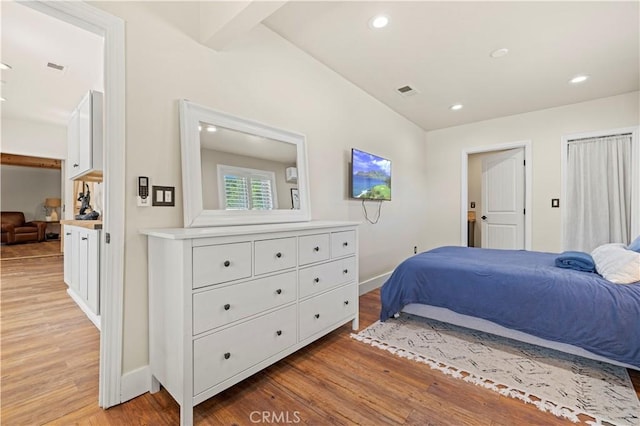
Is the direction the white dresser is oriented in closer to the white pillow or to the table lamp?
the white pillow

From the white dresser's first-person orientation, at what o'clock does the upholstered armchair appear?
The upholstered armchair is roughly at 6 o'clock from the white dresser.

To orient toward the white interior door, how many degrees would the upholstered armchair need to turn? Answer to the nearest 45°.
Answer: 0° — it already faces it

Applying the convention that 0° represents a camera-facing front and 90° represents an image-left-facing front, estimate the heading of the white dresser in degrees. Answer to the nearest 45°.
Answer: approximately 315°

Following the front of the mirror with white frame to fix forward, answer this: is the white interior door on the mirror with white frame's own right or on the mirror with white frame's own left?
on the mirror with white frame's own left

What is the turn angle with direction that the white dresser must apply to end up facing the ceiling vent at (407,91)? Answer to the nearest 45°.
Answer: approximately 90° to its left

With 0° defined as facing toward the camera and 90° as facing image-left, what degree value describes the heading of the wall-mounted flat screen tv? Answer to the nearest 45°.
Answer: approximately 315°

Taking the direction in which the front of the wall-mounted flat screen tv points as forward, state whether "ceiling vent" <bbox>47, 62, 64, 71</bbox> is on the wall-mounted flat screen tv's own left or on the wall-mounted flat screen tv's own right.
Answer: on the wall-mounted flat screen tv's own right

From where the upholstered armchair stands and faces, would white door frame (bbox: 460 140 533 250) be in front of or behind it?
in front

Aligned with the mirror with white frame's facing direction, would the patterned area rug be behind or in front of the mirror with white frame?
in front
